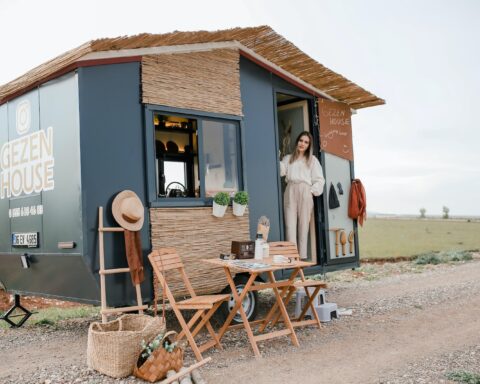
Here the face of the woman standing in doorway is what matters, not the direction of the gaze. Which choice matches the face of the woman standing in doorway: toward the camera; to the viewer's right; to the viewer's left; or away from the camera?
toward the camera

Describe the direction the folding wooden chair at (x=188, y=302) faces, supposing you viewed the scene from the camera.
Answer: facing the viewer and to the right of the viewer

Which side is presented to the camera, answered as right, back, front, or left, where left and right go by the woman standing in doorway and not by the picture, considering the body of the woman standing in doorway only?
front

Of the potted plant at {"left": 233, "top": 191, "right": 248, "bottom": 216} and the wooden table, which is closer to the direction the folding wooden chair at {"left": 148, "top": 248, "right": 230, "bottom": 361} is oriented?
the wooden table

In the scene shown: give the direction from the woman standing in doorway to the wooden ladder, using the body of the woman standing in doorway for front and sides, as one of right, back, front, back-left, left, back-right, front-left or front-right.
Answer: front-right

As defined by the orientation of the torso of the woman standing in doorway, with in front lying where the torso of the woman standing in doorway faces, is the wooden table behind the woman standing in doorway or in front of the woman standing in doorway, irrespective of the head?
in front

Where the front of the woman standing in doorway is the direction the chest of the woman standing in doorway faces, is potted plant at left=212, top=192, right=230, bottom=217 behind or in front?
in front

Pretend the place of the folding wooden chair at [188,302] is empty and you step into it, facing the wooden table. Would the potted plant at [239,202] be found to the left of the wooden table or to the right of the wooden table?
left

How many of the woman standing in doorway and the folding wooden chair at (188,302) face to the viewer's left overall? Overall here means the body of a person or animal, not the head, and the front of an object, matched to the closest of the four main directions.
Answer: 0

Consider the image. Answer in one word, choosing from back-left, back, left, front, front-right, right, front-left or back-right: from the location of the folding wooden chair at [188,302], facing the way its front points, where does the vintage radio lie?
left

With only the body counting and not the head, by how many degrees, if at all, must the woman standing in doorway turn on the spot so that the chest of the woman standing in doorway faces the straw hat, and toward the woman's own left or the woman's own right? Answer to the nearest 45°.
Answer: approximately 45° to the woman's own right

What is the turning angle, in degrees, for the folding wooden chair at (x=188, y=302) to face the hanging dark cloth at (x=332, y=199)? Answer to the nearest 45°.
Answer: approximately 90° to its left
